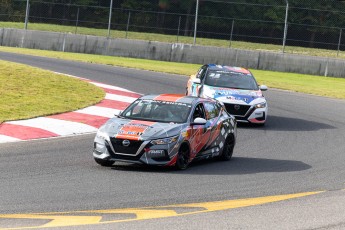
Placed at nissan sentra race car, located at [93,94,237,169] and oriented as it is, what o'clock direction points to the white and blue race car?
The white and blue race car is roughly at 5 o'clock from the nissan sentra race car.

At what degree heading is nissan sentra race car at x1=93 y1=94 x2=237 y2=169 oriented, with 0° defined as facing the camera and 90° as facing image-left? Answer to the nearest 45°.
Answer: approximately 45°
